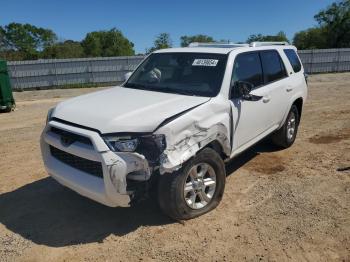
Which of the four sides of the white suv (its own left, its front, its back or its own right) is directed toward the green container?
right

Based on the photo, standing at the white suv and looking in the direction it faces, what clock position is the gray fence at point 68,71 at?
The gray fence is roughly at 4 o'clock from the white suv.

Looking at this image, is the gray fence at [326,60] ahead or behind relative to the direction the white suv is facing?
behind

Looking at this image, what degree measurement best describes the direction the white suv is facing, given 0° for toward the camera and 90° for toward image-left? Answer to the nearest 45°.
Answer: approximately 45°
